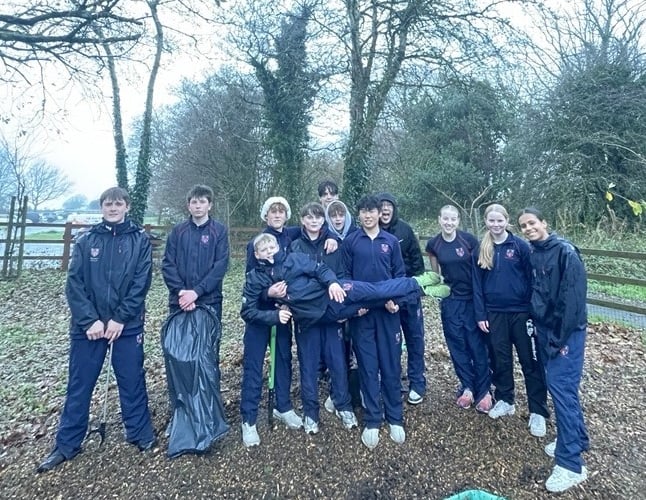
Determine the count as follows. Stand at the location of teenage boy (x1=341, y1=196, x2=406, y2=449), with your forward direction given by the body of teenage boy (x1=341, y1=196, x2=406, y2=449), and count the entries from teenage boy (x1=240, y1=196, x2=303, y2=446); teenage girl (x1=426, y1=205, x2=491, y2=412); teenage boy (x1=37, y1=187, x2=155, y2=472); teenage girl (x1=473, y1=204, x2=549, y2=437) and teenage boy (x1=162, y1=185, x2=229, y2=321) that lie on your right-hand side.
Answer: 3

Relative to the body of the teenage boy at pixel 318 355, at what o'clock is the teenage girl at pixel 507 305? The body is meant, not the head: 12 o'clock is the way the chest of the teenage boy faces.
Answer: The teenage girl is roughly at 9 o'clock from the teenage boy.

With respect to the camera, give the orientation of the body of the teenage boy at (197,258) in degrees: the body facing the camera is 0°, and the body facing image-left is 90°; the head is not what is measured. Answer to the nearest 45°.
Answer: approximately 0°

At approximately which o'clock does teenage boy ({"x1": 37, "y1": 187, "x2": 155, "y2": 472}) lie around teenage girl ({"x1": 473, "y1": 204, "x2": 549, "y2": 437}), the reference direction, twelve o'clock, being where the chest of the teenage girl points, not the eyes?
The teenage boy is roughly at 2 o'clock from the teenage girl.

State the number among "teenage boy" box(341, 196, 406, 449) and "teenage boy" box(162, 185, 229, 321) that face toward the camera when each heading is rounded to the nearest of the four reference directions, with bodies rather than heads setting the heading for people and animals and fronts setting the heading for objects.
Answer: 2

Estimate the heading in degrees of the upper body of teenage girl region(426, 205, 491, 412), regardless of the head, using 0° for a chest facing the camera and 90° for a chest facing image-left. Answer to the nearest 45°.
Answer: approximately 0°

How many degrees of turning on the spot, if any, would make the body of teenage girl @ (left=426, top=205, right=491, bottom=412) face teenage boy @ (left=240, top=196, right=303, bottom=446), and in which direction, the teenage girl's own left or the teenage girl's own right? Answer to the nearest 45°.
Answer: approximately 45° to the teenage girl's own right

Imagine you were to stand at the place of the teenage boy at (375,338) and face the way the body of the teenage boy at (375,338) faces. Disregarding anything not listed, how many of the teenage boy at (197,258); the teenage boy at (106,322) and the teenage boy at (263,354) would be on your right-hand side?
3

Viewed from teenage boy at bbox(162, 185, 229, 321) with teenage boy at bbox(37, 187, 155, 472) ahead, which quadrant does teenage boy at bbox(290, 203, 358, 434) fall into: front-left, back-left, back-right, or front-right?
back-left
